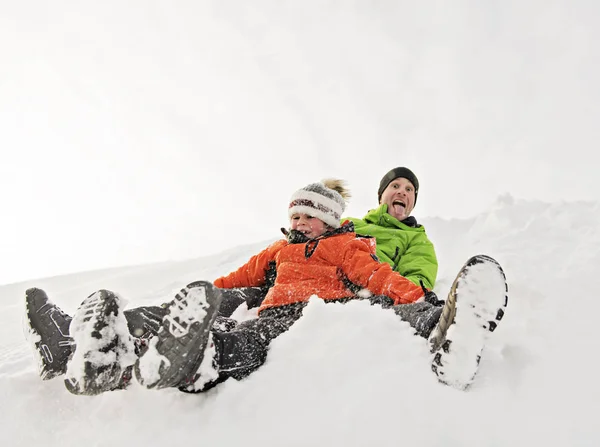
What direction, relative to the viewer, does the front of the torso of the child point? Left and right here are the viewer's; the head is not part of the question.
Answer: facing the viewer and to the left of the viewer
